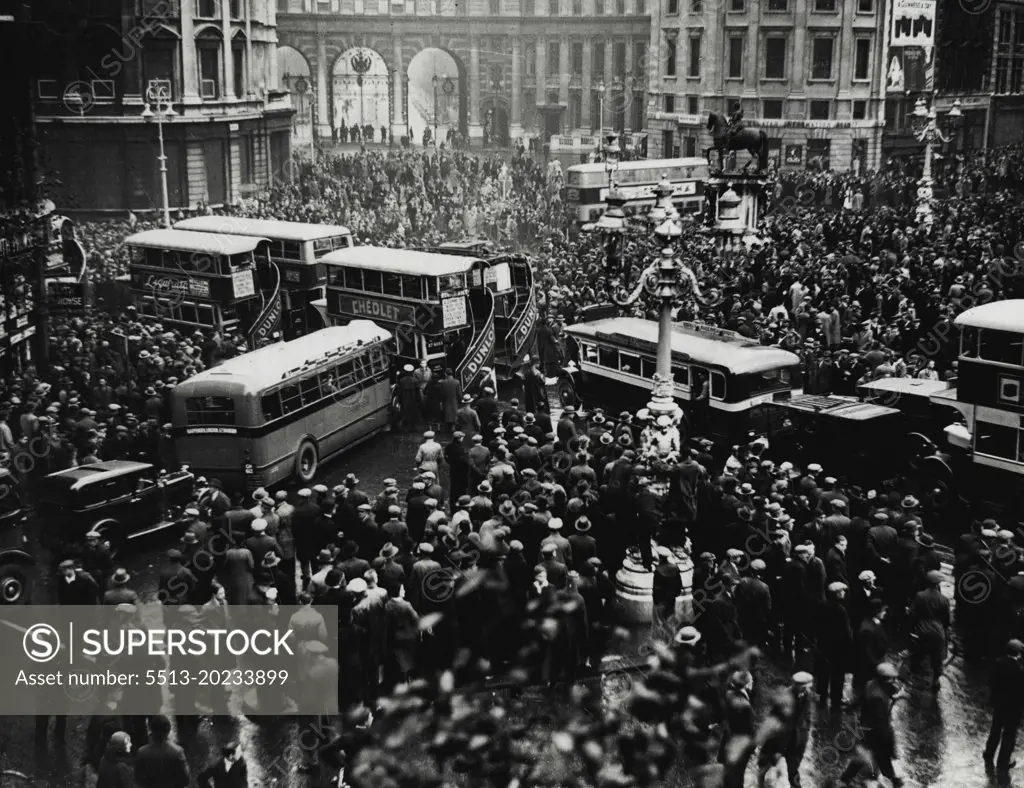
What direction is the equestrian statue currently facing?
to the viewer's left

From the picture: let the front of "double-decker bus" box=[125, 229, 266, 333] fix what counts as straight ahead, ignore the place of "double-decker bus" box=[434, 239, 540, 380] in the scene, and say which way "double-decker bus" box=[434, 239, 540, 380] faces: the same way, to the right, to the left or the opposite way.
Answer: the same way

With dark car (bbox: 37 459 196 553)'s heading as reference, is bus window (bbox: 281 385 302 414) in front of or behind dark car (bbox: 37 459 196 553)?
in front

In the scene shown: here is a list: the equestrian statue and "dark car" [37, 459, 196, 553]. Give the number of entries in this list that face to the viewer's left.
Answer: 1

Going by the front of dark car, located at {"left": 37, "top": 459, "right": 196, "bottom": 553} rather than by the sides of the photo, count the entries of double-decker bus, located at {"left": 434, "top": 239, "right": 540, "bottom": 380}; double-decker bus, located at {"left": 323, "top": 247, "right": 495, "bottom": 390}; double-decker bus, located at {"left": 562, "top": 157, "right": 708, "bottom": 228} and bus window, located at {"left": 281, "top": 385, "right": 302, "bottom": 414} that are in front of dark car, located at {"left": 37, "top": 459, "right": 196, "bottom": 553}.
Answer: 4

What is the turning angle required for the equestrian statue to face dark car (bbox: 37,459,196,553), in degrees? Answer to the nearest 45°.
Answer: approximately 45° to its left

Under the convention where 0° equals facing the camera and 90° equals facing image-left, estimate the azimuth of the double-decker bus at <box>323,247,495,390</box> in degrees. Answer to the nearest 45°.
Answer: approximately 135°

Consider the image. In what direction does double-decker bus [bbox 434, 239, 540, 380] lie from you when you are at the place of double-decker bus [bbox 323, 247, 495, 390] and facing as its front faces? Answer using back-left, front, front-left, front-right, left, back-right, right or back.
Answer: right

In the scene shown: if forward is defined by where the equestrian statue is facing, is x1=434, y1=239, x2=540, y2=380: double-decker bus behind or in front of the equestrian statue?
in front

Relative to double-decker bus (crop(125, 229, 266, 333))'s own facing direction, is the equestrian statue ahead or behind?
behind

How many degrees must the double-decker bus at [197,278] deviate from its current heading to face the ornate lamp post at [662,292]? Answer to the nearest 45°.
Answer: approximately 180°

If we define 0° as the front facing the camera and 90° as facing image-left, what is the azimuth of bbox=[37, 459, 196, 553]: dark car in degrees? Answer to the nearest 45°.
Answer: approximately 225°

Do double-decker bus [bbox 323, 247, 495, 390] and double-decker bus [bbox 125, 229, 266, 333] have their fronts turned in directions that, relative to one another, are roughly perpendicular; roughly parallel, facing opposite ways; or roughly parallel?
roughly parallel

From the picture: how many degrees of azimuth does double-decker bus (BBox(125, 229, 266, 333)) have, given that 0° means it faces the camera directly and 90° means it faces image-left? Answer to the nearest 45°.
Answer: approximately 135°

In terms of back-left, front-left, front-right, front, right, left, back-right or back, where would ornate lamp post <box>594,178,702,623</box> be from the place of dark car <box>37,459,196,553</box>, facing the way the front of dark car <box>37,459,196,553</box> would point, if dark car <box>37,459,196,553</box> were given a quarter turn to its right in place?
front-left
